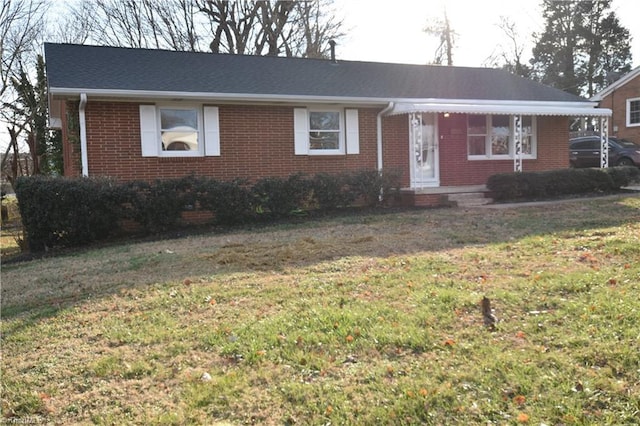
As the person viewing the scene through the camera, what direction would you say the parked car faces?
facing to the right of the viewer

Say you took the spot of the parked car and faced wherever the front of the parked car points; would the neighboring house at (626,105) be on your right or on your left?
on your left

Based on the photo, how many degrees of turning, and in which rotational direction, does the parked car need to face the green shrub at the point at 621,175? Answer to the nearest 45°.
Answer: approximately 90° to its right

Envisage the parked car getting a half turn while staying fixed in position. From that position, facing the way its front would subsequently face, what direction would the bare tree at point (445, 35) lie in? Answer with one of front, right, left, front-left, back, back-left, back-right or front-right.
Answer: front-right

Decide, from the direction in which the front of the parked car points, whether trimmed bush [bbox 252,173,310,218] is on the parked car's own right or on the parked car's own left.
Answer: on the parked car's own right

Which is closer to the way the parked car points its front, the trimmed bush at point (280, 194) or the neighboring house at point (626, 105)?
the neighboring house

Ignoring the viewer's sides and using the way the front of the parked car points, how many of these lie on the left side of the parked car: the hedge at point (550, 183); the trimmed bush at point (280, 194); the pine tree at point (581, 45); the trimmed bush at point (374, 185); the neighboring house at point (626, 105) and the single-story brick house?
2

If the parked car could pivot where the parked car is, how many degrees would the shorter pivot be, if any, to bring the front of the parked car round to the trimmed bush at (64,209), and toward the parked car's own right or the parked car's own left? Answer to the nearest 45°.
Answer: approximately 135° to the parked car's own right

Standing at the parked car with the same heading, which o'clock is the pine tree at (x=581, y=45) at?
The pine tree is roughly at 9 o'clock from the parked car.

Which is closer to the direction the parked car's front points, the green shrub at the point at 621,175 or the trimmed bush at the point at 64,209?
the green shrub

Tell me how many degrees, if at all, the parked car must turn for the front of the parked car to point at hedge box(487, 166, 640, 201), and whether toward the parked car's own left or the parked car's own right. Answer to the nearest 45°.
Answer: approximately 90° to the parked car's own right

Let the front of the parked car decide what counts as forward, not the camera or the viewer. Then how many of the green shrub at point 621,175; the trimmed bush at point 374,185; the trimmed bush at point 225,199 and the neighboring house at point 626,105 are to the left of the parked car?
1

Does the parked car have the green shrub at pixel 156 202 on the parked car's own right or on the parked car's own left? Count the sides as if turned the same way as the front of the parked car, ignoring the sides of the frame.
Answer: on the parked car's own right
